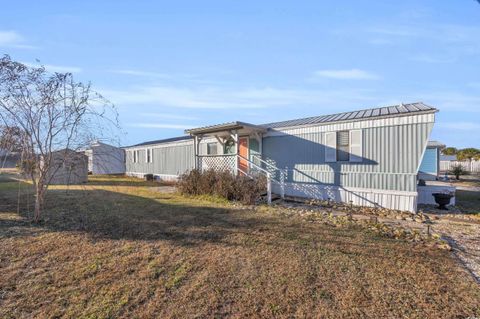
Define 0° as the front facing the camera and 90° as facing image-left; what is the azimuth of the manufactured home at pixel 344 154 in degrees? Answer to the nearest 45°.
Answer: approximately 45°
